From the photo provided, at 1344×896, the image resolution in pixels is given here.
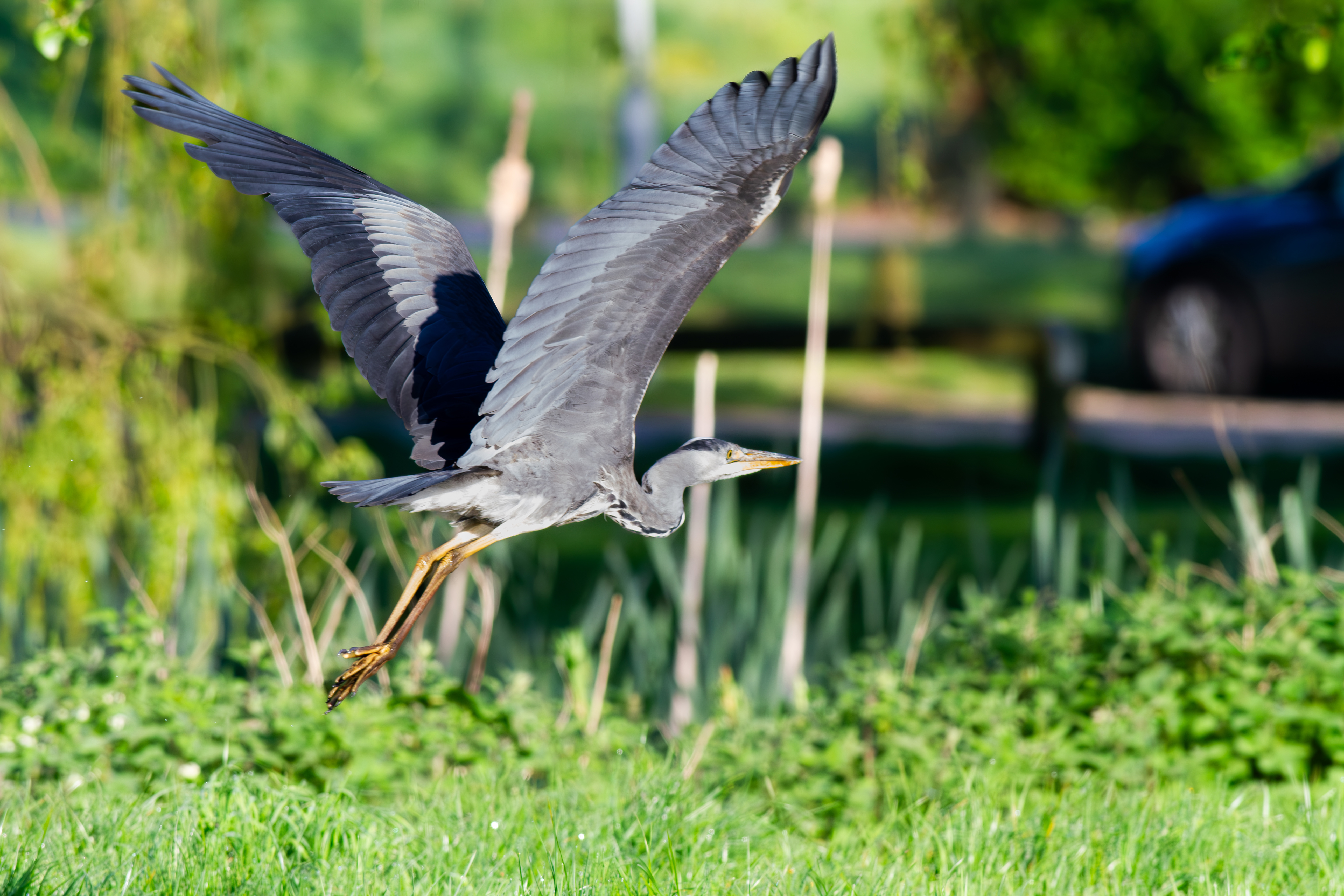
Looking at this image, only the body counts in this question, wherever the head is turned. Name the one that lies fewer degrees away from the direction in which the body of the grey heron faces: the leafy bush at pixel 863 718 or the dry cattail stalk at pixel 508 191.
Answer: the leafy bush

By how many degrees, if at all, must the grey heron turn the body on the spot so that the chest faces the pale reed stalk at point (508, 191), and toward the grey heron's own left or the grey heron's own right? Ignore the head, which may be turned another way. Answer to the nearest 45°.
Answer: approximately 90° to the grey heron's own left

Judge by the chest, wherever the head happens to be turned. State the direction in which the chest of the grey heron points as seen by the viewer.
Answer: to the viewer's right

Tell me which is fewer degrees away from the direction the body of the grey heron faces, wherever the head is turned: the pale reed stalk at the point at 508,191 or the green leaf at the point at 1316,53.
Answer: the green leaf

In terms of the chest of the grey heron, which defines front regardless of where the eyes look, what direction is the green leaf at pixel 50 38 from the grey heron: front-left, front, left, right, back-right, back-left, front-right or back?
back-left

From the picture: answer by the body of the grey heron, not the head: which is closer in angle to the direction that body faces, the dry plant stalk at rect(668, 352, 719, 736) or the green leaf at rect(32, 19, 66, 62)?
the dry plant stalk
